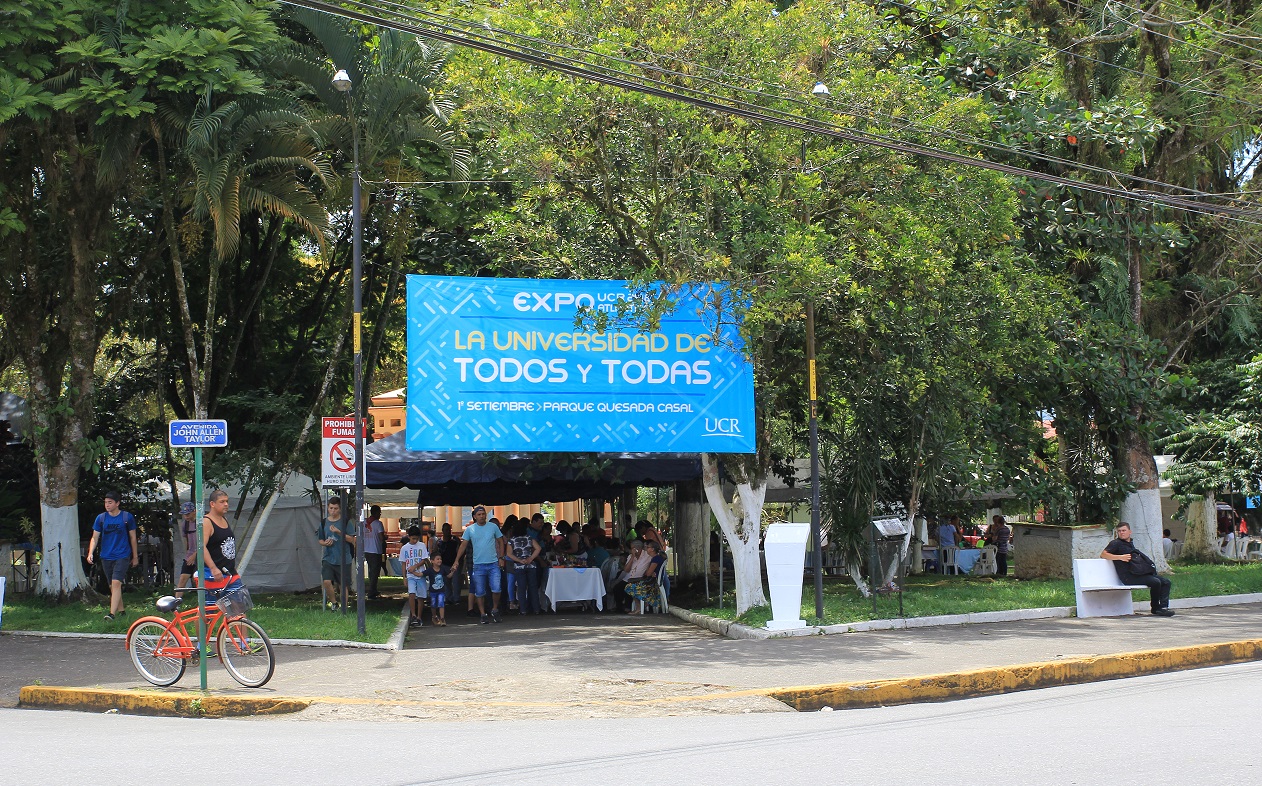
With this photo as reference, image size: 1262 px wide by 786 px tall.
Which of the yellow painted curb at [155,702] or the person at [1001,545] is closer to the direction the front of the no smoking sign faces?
the yellow painted curb

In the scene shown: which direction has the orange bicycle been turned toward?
to the viewer's right

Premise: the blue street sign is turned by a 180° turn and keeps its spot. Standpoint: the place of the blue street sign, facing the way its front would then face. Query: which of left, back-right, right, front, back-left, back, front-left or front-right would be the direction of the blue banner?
front-right

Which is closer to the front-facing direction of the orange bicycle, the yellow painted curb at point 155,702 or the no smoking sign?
the no smoking sign

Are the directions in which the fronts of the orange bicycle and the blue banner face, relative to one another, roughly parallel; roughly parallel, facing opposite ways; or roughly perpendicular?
roughly perpendicular

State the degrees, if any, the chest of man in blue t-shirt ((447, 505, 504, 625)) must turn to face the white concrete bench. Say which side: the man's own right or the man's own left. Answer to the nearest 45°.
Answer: approximately 45° to the man's own left

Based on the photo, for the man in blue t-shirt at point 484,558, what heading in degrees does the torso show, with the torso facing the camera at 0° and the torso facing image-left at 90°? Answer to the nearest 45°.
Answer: approximately 0°

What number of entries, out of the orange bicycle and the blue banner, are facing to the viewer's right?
1
